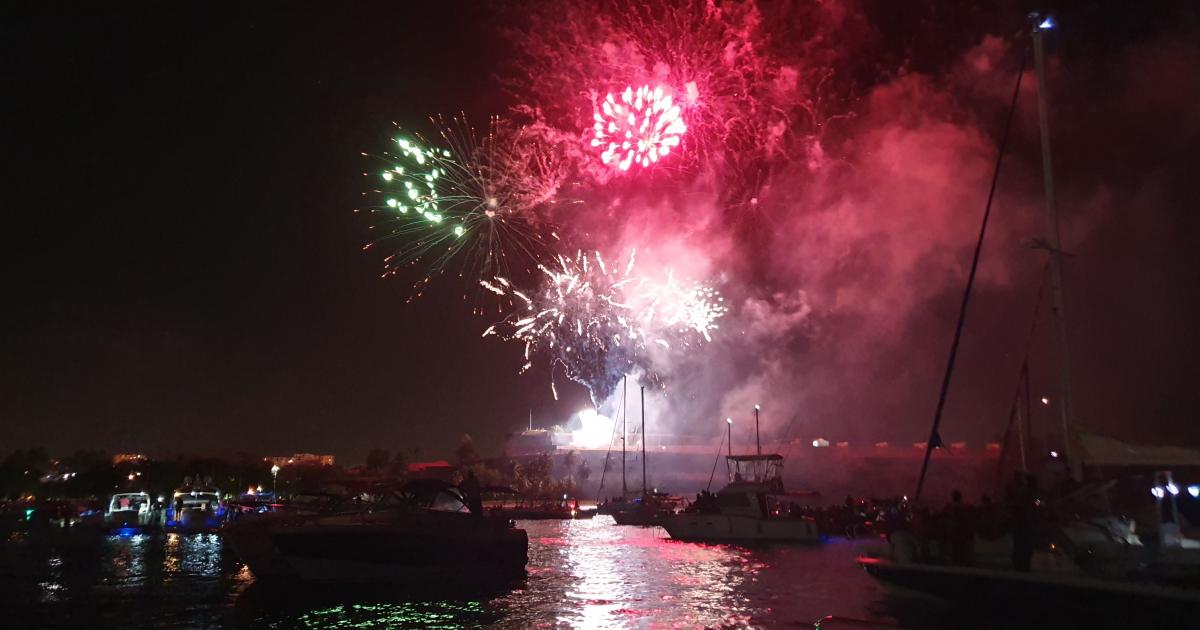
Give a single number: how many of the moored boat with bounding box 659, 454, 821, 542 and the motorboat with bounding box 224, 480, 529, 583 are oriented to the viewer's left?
2

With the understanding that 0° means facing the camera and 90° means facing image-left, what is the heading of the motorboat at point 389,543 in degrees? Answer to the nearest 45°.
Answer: approximately 90°

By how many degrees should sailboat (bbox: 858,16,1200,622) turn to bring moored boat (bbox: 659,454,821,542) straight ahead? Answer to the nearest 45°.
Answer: approximately 45° to its right

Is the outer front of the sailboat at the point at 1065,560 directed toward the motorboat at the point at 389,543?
yes

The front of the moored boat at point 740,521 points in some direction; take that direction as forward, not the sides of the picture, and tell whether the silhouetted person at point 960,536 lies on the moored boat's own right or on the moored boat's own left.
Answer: on the moored boat's own left

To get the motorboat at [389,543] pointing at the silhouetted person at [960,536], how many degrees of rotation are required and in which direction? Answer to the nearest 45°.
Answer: approximately 135° to its left

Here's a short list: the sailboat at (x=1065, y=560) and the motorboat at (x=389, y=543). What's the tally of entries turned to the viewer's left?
2

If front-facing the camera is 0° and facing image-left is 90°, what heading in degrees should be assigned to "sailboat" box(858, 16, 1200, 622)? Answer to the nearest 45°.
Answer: approximately 90°
